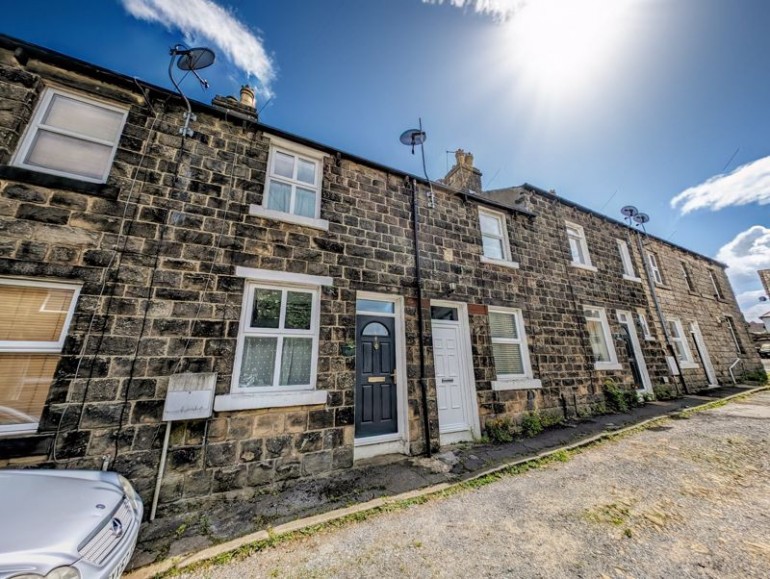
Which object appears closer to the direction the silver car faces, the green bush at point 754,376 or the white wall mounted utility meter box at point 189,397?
the green bush

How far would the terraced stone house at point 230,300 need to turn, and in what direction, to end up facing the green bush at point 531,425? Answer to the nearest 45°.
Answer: approximately 90° to its left

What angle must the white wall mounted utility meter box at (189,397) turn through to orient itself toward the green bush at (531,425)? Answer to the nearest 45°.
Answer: approximately 90° to its left

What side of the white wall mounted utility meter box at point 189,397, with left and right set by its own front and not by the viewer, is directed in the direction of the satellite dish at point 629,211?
left

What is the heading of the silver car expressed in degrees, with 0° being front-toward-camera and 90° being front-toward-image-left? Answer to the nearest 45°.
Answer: approximately 315°

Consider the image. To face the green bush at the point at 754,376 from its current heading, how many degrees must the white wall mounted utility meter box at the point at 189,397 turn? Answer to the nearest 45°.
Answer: approximately 90° to its left

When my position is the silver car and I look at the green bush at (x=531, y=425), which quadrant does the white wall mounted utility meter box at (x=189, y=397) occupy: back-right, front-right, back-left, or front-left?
front-left

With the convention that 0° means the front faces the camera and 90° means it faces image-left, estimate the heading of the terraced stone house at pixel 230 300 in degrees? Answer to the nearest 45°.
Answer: approximately 315°

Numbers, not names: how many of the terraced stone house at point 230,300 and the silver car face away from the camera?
0

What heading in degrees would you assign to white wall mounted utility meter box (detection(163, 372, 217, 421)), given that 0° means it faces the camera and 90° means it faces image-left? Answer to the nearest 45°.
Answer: approximately 0°

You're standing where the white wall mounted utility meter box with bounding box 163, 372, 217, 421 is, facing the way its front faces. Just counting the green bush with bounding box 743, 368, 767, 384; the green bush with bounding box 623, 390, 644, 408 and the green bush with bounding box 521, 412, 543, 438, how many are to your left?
3

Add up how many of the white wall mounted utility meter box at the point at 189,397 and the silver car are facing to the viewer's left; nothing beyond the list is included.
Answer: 0
